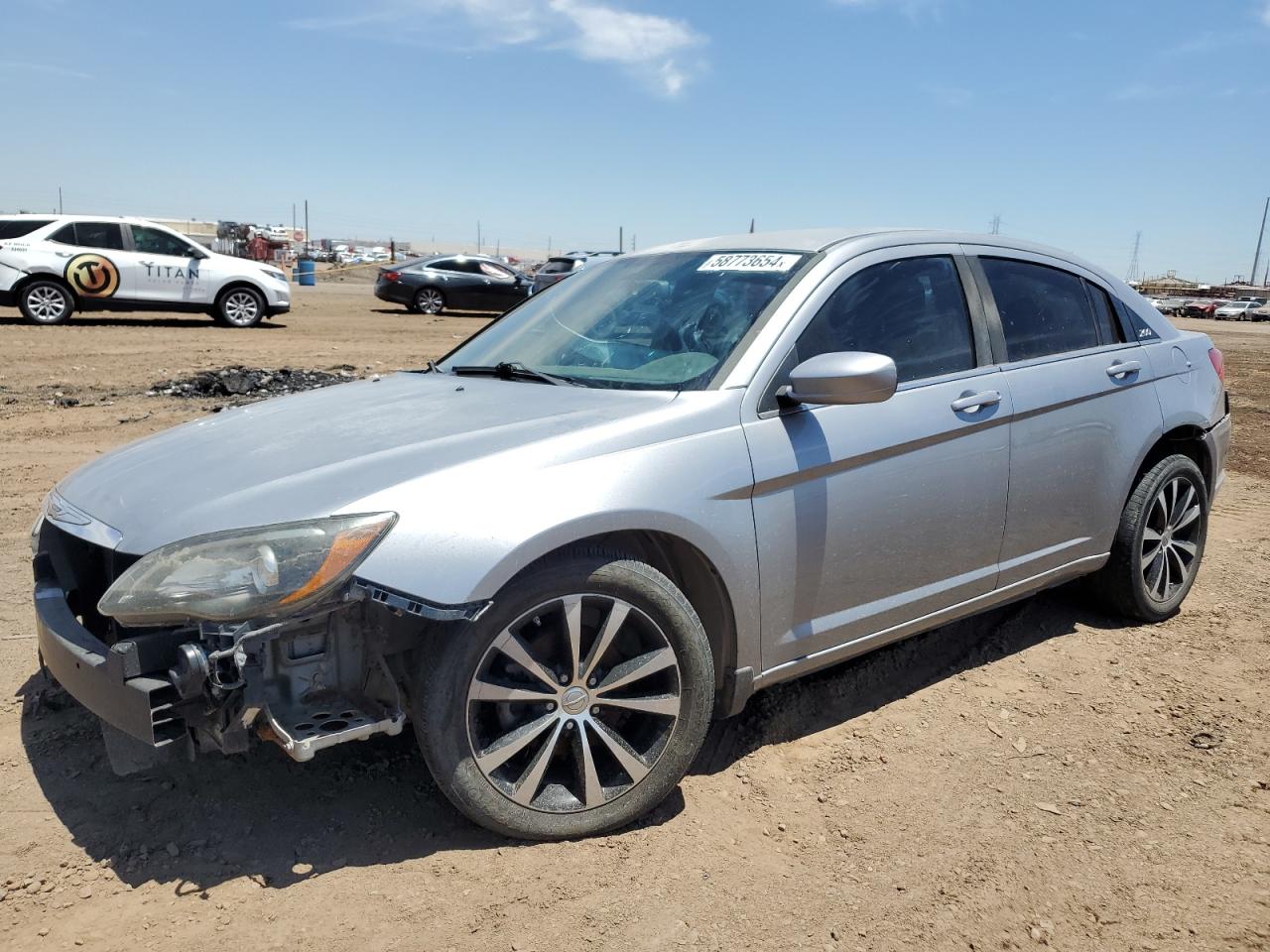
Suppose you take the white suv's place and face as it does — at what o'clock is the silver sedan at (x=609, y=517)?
The silver sedan is roughly at 3 o'clock from the white suv.

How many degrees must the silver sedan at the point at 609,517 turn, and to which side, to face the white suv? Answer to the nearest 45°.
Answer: approximately 90° to its right

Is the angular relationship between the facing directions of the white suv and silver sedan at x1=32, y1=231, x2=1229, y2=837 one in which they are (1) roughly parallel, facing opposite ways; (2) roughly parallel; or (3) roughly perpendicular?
roughly parallel, facing opposite ways

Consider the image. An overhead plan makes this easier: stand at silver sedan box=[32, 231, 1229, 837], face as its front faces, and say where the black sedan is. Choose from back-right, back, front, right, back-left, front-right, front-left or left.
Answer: back-right

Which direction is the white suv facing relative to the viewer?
to the viewer's right

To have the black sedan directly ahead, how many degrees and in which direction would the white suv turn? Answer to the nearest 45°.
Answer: approximately 45° to its left

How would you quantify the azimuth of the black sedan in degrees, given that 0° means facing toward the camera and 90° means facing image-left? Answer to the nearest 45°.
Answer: approximately 270°

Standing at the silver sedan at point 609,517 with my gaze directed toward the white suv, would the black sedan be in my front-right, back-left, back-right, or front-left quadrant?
front-right

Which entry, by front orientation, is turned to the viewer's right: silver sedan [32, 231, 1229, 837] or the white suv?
the white suv

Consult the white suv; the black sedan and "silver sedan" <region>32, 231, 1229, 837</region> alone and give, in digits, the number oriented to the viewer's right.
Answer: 2

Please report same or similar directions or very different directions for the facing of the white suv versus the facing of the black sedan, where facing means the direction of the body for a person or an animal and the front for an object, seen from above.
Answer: same or similar directions

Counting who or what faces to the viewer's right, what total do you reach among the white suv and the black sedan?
2

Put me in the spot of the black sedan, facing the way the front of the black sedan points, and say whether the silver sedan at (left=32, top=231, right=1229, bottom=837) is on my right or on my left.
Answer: on my right

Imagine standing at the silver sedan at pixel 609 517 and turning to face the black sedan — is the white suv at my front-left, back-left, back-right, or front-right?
front-left

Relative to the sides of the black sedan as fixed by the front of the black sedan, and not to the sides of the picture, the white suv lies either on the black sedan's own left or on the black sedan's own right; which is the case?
on the black sedan's own right
